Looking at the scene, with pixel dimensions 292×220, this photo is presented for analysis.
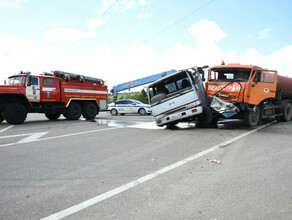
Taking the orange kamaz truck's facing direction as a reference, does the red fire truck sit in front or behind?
in front

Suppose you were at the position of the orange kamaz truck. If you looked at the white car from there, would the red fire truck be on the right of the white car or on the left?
left

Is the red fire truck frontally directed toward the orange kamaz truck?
no

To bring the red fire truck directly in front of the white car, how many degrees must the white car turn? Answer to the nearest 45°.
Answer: approximately 135° to its right

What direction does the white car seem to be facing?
to the viewer's right

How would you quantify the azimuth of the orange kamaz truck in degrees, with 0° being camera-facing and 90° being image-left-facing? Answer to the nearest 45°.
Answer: approximately 45°

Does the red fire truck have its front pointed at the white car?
no

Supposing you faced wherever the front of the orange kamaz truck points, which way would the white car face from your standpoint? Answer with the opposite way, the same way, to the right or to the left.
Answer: the opposite way

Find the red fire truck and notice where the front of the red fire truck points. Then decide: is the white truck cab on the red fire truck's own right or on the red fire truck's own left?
on the red fire truck's own left

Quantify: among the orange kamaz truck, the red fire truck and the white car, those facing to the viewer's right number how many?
1

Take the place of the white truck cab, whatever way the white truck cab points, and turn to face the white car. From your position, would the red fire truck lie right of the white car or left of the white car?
left

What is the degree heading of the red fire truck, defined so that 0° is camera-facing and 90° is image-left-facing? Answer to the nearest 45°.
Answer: approximately 45°

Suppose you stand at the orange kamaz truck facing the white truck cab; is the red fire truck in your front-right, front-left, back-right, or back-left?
front-right
